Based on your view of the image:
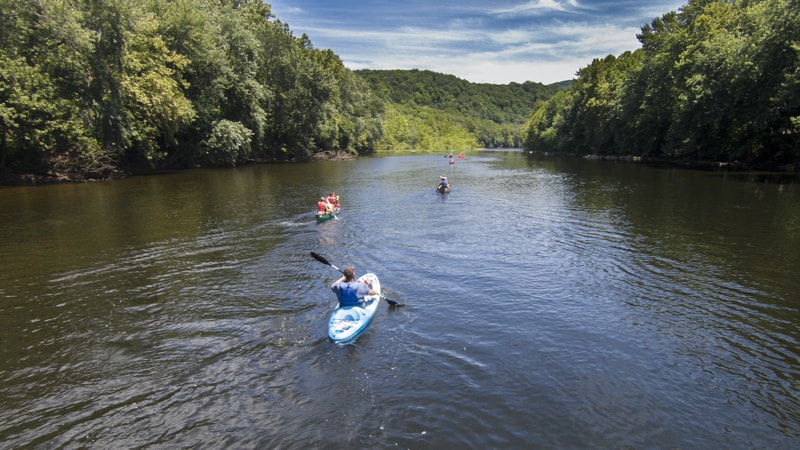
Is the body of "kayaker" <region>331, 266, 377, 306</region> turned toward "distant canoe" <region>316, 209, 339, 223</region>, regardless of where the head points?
yes

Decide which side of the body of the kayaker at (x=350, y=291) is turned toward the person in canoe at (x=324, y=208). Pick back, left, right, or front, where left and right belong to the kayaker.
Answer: front

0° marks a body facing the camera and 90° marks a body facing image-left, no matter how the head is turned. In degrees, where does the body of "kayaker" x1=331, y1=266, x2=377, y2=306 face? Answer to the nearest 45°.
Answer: approximately 180°
